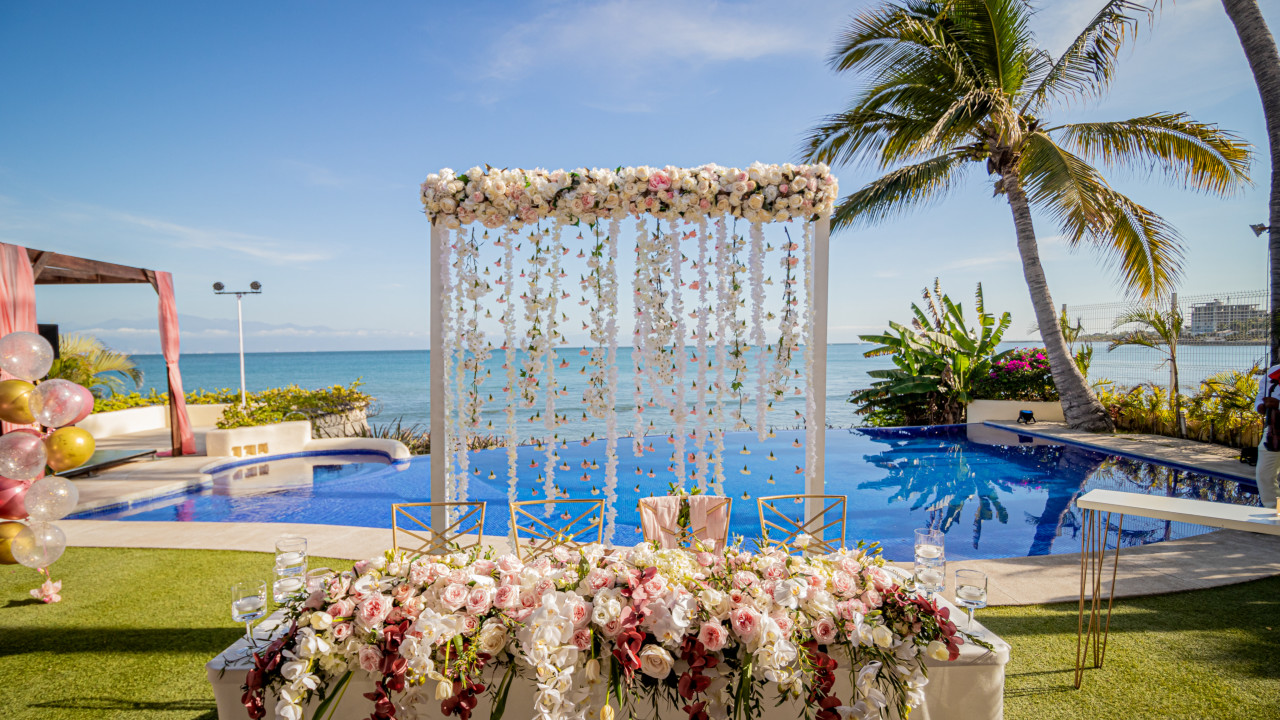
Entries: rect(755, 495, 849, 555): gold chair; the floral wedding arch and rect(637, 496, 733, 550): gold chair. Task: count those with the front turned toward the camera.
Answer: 3

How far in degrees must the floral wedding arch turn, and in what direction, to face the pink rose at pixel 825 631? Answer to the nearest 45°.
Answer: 0° — it already faces it

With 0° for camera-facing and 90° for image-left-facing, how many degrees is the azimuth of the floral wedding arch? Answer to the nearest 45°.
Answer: approximately 0°

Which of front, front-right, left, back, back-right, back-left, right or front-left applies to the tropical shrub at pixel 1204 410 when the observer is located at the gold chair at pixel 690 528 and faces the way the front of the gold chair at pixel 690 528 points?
back-left

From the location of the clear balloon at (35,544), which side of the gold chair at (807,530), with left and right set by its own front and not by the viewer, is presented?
right

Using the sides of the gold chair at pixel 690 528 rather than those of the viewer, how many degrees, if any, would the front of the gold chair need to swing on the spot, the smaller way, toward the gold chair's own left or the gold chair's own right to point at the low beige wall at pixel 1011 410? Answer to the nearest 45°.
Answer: approximately 135° to the gold chair's own left

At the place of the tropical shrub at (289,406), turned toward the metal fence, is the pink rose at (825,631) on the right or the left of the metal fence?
right

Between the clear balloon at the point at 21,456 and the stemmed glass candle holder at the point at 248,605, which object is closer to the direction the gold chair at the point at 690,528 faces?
the stemmed glass candle holder

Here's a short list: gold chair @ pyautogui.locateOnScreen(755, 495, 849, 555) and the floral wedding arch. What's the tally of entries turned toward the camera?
2

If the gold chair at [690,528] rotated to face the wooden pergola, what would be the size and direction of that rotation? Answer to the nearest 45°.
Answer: approximately 135° to its right

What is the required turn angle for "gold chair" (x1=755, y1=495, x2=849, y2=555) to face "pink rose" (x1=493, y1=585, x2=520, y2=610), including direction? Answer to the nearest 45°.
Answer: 0° — it already faces it

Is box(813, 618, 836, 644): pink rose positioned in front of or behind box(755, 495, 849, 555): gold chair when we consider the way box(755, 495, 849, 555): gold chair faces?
in front
